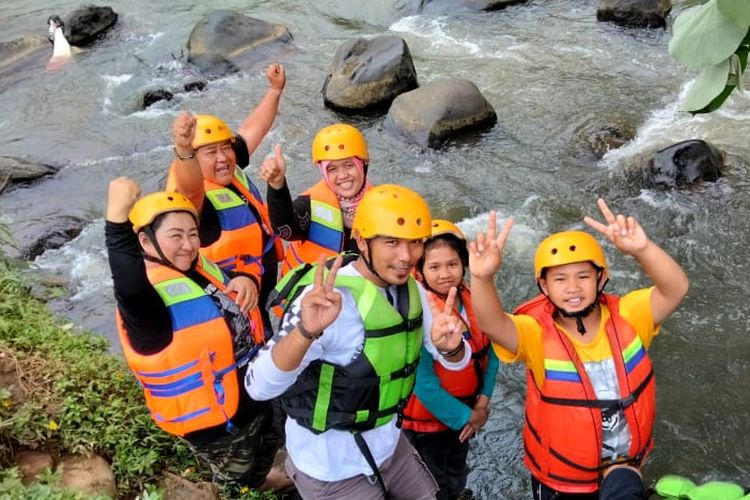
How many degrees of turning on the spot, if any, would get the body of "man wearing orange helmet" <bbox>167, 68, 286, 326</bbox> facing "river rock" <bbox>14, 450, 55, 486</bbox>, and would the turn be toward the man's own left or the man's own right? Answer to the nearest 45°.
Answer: approximately 90° to the man's own right

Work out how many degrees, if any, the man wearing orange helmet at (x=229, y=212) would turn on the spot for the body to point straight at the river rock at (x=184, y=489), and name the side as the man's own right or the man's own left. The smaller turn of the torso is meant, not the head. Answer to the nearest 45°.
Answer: approximately 45° to the man's own right

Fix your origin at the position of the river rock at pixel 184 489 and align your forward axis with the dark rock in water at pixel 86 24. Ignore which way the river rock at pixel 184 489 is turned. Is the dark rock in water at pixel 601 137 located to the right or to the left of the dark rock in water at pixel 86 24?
right

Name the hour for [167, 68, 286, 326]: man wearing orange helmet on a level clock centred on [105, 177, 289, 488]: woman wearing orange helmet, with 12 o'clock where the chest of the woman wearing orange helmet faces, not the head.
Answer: The man wearing orange helmet is roughly at 8 o'clock from the woman wearing orange helmet.

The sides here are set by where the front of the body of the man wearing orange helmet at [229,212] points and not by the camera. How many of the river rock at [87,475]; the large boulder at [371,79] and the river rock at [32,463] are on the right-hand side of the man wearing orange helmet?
2

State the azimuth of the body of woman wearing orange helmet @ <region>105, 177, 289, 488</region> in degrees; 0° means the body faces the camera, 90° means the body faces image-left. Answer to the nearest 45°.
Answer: approximately 315°

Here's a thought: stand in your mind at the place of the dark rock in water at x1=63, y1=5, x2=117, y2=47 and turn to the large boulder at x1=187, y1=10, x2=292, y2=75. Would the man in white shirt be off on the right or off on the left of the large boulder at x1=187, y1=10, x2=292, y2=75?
right

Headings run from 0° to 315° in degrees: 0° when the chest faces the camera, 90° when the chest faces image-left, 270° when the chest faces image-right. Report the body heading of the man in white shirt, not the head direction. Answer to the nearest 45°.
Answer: approximately 315°
